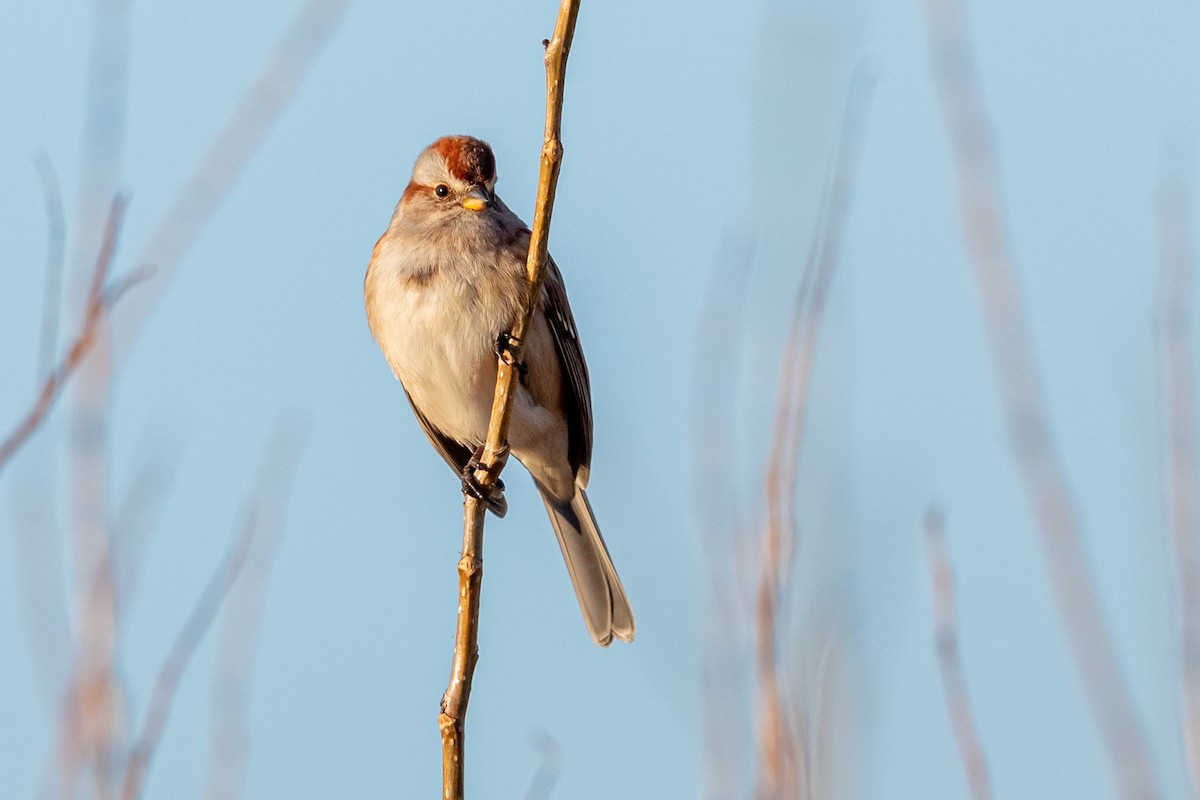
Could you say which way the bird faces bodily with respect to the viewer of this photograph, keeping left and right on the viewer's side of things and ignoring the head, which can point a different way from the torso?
facing the viewer and to the left of the viewer
